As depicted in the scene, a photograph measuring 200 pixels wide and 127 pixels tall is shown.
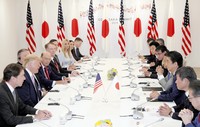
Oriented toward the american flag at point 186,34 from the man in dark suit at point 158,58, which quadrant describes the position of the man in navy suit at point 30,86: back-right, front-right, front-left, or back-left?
back-left

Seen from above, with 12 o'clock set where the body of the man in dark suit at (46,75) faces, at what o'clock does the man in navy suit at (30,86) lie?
The man in navy suit is roughly at 2 o'clock from the man in dark suit.

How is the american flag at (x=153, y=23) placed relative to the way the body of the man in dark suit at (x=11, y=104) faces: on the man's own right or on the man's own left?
on the man's own left

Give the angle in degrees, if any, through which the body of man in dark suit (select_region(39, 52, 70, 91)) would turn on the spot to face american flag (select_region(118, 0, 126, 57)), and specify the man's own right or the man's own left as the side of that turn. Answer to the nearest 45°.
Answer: approximately 90° to the man's own left

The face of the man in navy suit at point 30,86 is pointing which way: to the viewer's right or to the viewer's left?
to the viewer's right

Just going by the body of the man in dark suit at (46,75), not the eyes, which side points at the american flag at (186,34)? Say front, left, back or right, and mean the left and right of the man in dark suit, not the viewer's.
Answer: left

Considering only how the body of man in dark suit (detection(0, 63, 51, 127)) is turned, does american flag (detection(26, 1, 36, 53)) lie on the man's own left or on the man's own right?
on the man's own left

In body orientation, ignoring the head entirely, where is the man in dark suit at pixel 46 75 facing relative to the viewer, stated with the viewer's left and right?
facing the viewer and to the right of the viewer

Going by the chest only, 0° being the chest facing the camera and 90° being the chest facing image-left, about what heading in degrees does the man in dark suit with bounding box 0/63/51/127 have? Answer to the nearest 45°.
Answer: approximately 270°

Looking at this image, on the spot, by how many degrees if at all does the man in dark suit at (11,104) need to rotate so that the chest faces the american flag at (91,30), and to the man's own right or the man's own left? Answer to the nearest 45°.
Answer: approximately 45° to the man's own left

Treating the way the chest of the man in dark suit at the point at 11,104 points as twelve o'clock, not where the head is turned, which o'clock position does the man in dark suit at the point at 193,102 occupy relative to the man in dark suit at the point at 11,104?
the man in dark suit at the point at 193,102 is roughly at 1 o'clock from the man in dark suit at the point at 11,104.

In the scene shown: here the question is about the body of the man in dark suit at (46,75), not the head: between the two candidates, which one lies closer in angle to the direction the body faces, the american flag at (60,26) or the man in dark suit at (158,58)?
the man in dark suit

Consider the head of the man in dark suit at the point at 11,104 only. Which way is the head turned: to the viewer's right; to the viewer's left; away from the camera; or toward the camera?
to the viewer's right

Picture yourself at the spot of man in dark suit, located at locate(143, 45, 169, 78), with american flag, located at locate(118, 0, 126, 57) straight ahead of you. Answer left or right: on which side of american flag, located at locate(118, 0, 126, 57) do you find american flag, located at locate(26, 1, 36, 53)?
left

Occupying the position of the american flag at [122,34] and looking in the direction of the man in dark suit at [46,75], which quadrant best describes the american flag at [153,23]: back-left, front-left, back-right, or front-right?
back-left

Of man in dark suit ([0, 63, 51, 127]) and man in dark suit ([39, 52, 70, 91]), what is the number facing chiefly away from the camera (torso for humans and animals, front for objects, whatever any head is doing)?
0

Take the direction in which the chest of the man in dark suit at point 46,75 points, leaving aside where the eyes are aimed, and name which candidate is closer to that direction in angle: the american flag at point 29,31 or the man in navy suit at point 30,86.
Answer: the man in navy suit
